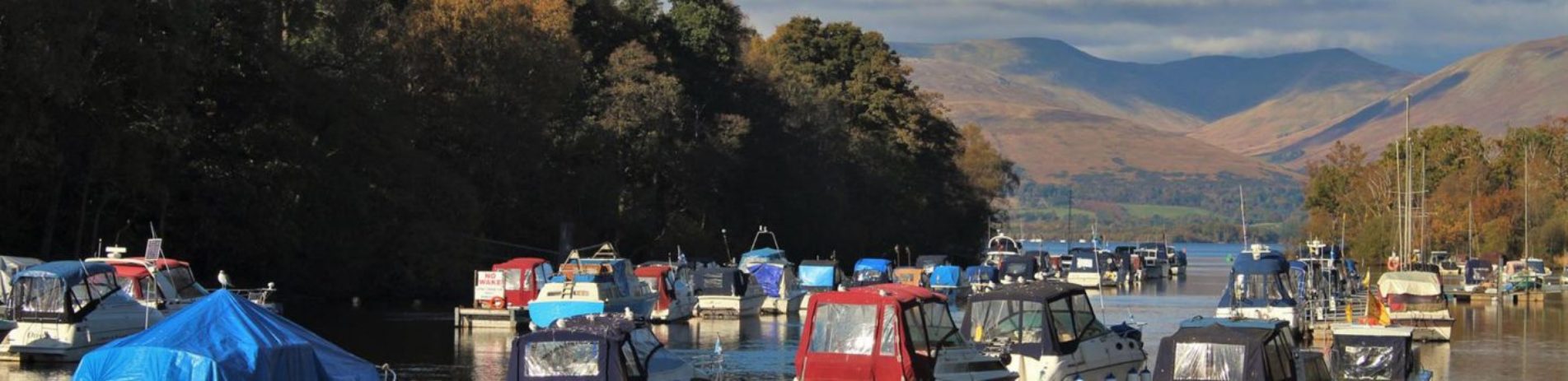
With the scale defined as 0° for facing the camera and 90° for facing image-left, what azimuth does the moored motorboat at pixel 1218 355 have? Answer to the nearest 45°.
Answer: approximately 225°

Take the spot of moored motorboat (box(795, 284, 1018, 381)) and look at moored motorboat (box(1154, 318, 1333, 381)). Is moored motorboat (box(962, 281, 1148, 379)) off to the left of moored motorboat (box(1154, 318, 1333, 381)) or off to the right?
left

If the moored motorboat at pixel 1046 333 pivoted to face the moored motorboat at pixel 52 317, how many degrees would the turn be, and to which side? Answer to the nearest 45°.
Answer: approximately 135° to its left

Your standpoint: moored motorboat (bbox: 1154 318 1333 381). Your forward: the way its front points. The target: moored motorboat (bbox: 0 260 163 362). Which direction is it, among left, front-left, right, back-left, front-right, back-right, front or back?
back-left

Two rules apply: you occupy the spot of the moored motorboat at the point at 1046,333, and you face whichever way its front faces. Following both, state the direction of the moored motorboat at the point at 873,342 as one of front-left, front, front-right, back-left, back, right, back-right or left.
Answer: back

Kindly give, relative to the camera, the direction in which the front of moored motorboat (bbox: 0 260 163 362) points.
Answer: facing away from the viewer and to the right of the viewer
